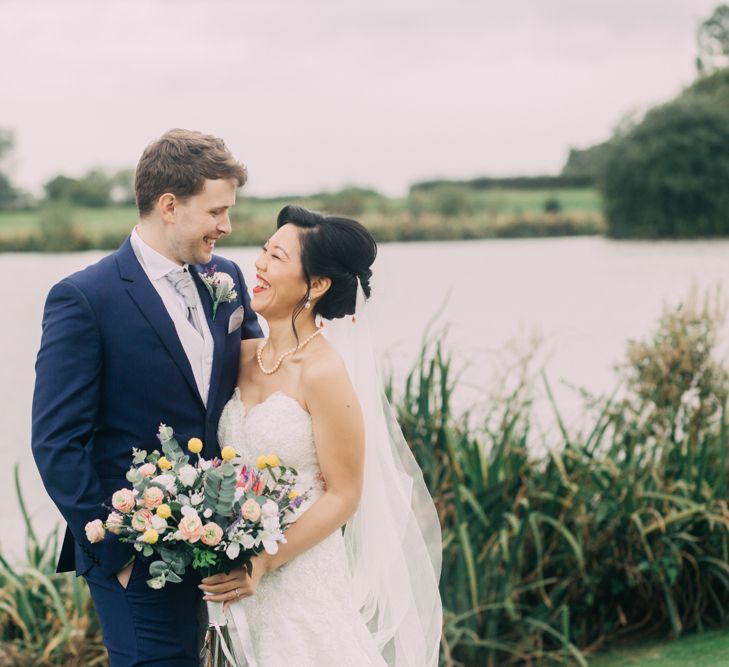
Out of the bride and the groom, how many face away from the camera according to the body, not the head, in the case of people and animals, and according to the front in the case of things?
0

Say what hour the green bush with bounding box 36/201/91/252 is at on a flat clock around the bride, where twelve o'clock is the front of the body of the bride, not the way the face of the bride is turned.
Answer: The green bush is roughly at 4 o'clock from the bride.

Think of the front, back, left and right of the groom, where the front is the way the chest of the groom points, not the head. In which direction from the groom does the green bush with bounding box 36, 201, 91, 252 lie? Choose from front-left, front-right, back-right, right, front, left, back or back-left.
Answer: back-left

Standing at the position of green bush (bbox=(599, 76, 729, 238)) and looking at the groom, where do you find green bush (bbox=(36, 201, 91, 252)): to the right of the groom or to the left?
right

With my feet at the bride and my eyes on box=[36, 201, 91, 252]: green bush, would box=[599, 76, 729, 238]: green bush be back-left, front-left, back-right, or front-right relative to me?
front-right

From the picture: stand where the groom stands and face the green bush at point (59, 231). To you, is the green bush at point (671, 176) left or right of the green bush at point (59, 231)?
right

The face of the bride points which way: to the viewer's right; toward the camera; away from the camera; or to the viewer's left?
to the viewer's left

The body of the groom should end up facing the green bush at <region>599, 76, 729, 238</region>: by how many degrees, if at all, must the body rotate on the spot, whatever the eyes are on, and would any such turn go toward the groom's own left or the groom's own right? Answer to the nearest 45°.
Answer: approximately 90° to the groom's own left

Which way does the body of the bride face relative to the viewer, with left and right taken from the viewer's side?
facing the viewer and to the left of the viewer
